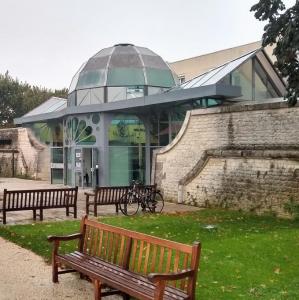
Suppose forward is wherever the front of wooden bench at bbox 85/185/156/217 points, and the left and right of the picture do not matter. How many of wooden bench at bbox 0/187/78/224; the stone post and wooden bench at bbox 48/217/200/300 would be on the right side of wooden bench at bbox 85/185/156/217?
1

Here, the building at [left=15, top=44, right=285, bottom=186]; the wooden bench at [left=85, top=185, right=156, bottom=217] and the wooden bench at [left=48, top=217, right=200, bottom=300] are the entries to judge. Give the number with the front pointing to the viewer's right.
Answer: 0

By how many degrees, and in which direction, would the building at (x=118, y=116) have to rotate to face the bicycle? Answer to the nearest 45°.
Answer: approximately 45° to its left

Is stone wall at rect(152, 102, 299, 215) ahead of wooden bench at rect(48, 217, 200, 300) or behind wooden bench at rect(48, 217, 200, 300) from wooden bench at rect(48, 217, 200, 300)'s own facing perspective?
behind

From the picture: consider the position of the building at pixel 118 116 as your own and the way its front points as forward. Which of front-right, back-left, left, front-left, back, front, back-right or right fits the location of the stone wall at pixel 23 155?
right

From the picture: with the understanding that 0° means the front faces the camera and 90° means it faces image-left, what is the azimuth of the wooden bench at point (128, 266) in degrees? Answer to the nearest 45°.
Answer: approximately 45°

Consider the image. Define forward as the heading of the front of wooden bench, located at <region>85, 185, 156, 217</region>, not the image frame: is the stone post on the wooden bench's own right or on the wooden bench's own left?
on the wooden bench's own right

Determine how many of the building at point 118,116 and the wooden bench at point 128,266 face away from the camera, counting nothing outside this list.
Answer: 0

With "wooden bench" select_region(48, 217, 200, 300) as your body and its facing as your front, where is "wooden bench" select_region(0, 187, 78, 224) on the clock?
"wooden bench" select_region(0, 187, 78, 224) is roughly at 4 o'clock from "wooden bench" select_region(48, 217, 200, 300).

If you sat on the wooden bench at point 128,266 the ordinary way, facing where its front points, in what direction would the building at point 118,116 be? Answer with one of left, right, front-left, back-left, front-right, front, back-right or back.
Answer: back-right

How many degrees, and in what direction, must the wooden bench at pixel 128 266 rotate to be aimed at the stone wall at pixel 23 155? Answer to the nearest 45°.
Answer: approximately 135° to its right

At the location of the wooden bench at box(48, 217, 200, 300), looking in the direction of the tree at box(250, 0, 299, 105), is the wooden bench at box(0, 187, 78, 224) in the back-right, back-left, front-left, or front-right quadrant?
front-left

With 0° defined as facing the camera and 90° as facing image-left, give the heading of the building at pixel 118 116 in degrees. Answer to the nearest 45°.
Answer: approximately 45°
